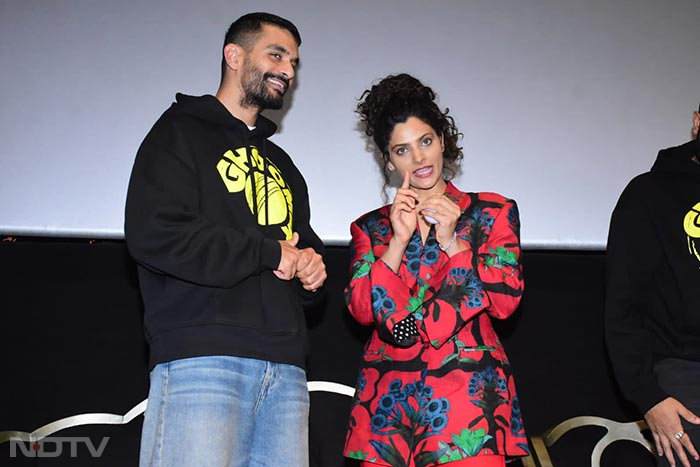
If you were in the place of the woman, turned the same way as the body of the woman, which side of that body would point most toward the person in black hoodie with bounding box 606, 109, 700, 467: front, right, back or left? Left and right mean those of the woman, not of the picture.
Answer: left

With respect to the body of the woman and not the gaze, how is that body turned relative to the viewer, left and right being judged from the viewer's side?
facing the viewer

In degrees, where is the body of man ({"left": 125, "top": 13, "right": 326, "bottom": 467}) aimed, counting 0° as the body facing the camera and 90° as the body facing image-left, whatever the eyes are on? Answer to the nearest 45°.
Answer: approximately 315°

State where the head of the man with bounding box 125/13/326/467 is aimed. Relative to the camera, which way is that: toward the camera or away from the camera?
toward the camera

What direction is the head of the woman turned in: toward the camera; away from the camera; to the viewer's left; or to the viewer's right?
toward the camera

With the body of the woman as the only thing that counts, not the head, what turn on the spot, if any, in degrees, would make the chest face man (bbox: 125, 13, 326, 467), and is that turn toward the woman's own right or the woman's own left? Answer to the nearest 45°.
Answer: approximately 90° to the woman's own right

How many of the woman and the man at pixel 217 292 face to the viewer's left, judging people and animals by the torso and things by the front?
0

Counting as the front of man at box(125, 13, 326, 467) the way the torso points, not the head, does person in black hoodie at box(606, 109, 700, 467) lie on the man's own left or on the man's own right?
on the man's own left
